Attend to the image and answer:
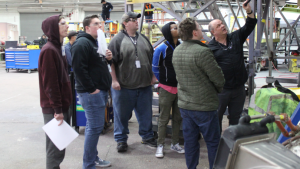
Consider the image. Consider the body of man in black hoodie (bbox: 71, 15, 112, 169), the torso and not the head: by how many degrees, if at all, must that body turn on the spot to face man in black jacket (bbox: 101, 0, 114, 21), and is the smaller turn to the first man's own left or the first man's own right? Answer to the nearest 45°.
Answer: approximately 90° to the first man's own left

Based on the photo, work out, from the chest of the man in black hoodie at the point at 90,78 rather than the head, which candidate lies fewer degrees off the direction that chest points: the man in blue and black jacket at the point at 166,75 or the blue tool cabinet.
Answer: the man in blue and black jacket

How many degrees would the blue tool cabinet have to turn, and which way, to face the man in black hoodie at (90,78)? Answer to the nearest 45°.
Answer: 0° — it already faces them

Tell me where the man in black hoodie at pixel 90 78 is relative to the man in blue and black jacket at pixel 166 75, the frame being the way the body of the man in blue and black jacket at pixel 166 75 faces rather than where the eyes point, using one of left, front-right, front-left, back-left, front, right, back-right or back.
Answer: right

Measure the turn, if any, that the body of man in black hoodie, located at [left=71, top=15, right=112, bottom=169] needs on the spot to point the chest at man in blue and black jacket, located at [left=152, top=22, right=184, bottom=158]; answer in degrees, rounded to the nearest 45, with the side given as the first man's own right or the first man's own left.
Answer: approximately 45° to the first man's own left

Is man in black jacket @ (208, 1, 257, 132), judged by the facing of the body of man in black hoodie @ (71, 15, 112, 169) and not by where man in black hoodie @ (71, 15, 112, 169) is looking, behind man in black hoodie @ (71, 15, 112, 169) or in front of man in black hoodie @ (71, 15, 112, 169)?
in front

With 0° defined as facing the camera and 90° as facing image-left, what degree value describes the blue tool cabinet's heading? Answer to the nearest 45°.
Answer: approximately 0°

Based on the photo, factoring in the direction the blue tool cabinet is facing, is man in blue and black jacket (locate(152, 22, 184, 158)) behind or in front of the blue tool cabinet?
in front

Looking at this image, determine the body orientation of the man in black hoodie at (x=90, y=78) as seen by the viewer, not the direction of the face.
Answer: to the viewer's right
